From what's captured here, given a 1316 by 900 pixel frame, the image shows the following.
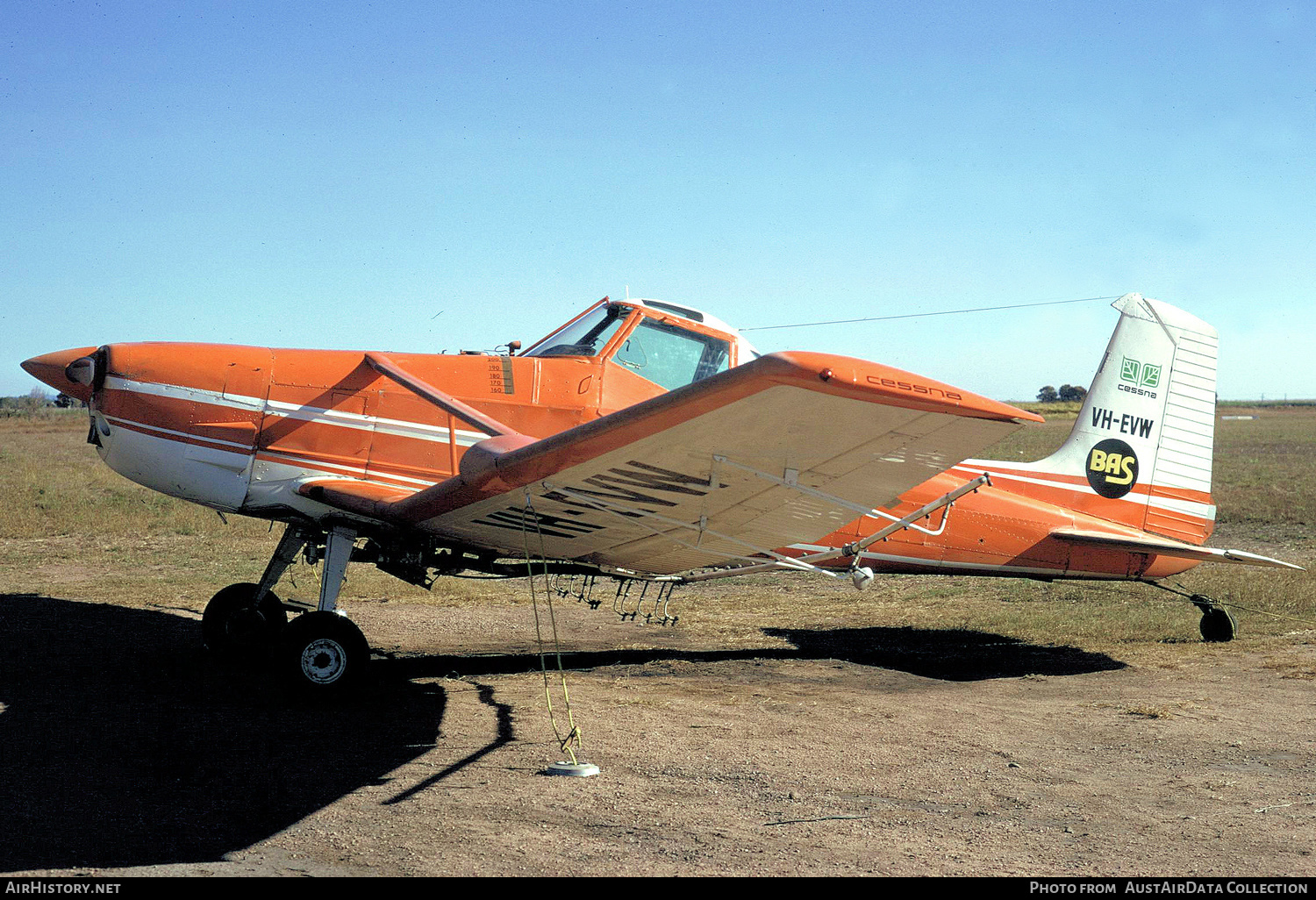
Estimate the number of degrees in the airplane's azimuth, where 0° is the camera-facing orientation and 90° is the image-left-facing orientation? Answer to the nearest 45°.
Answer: approximately 90°
